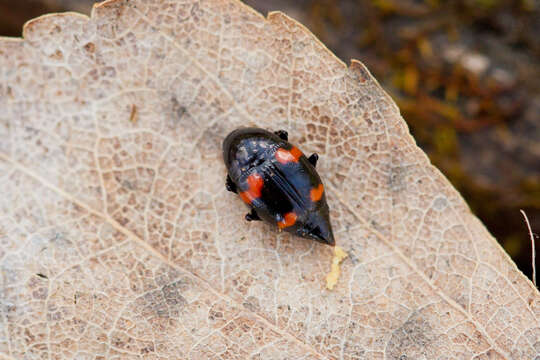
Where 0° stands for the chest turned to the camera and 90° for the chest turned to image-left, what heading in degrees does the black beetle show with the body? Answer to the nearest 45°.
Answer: approximately 135°
